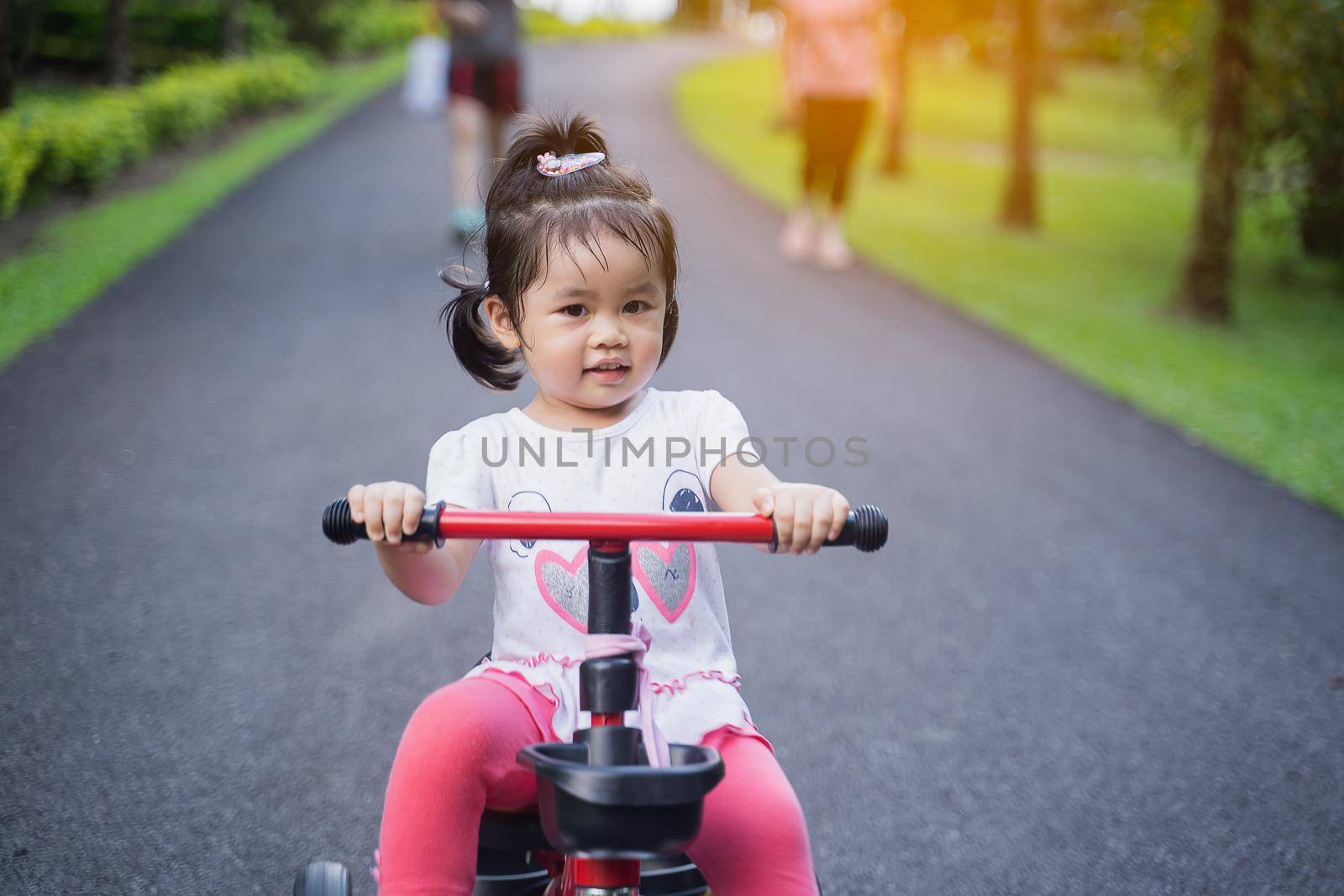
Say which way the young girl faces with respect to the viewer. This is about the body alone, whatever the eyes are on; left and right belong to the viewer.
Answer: facing the viewer

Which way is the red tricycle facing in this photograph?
toward the camera

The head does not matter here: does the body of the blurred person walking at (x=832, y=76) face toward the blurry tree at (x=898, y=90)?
no

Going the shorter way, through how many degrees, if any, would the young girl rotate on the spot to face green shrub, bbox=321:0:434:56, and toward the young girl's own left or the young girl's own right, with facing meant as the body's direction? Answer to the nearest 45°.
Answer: approximately 180°

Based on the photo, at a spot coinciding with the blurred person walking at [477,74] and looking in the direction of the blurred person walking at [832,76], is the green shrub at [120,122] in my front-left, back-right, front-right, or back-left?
back-left

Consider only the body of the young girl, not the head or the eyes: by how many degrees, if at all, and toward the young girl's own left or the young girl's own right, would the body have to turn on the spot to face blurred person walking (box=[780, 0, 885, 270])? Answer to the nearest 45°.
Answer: approximately 180°

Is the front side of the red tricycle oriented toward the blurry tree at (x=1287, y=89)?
no

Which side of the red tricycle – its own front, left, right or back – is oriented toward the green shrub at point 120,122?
back

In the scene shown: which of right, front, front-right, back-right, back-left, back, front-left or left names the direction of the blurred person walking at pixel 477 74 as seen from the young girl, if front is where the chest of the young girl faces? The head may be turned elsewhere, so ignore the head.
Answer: back

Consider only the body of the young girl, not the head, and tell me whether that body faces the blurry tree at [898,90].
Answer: no
